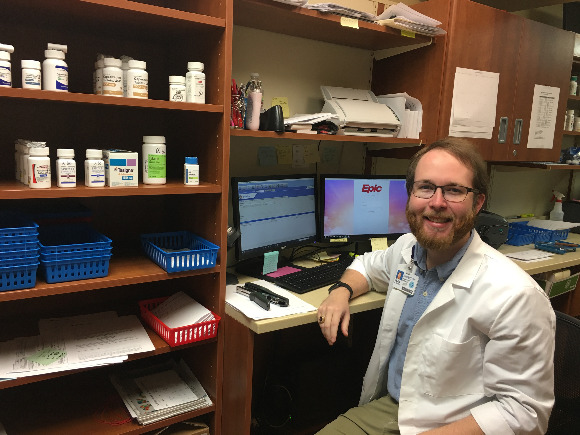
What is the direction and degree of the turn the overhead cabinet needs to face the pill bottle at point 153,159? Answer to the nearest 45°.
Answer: approximately 90° to its right

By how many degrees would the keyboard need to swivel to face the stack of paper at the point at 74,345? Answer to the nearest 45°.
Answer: approximately 90° to its right

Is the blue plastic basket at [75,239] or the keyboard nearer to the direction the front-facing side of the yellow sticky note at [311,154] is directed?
the keyboard

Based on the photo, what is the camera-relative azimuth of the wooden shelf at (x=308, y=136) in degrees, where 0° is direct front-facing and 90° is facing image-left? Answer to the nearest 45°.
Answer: approximately 0°

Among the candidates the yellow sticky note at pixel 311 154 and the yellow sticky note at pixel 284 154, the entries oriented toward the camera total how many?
2

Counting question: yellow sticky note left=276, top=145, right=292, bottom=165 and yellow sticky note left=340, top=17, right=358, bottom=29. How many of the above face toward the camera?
2

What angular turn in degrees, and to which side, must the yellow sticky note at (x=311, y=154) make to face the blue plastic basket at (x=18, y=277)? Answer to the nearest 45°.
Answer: approximately 45° to its right

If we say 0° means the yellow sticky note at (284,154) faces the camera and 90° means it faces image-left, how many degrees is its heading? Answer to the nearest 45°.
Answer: approximately 0°
